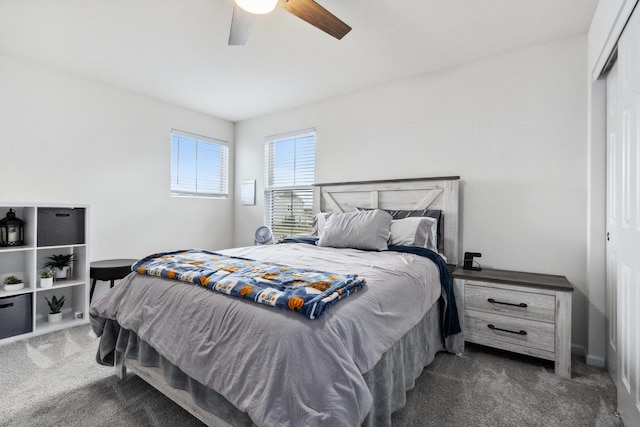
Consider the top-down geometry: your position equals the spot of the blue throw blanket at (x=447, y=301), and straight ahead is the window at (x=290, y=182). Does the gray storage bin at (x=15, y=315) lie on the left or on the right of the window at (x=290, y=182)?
left

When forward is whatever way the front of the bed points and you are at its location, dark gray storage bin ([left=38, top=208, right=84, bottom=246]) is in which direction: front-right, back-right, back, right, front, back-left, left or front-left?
right

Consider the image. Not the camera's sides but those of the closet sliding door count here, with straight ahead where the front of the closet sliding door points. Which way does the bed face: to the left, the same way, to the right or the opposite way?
to the left

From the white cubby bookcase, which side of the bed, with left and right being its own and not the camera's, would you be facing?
right

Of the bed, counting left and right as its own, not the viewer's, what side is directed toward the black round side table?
right

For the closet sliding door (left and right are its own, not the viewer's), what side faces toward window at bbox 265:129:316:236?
front

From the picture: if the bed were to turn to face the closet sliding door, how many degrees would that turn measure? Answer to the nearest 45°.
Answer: approximately 135° to its left

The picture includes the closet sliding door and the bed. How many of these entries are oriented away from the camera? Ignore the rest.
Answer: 0

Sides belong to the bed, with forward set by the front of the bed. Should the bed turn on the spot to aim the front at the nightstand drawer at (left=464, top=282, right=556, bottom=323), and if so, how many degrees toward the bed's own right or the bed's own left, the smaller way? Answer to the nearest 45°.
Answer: approximately 135° to the bed's own left

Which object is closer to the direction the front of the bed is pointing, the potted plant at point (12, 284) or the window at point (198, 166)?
the potted plant

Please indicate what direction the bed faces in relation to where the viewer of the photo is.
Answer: facing the viewer and to the left of the viewer

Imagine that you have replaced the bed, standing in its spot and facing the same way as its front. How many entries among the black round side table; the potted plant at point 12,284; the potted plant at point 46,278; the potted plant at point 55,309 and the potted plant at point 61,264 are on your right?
5

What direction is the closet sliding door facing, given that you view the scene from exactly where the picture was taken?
facing to the left of the viewer
